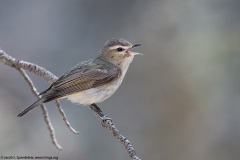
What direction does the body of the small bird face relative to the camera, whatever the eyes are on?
to the viewer's right
